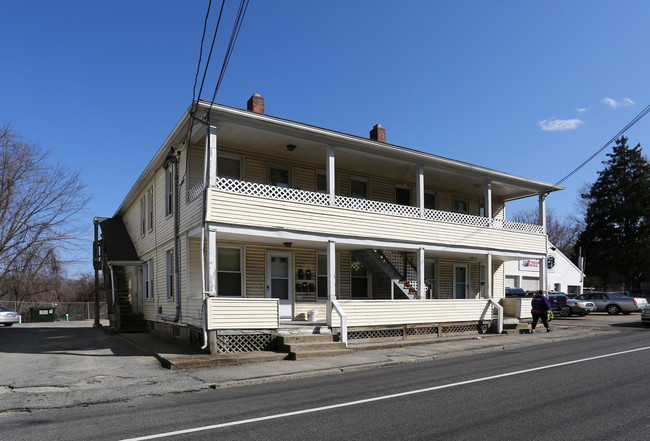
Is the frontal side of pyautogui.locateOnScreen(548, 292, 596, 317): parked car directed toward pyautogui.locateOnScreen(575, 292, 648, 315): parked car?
no

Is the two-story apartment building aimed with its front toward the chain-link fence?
no

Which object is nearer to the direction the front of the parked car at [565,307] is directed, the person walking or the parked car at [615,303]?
the person walking

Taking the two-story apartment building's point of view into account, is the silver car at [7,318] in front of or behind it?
behind

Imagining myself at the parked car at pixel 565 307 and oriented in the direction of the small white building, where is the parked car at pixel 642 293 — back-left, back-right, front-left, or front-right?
front-right

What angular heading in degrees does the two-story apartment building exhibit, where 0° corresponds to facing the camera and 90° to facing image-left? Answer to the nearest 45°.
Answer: approximately 315°

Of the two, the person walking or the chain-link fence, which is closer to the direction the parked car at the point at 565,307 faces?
the person walking

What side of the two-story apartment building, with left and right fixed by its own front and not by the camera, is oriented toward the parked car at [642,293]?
left

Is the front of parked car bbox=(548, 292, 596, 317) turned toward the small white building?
no

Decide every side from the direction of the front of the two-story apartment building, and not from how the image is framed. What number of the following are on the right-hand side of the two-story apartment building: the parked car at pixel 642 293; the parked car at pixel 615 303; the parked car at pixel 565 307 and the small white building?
0

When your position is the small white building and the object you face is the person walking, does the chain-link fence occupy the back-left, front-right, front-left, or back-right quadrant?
front-right

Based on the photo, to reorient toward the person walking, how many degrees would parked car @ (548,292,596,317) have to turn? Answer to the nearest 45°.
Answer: approximately 45° to its right
